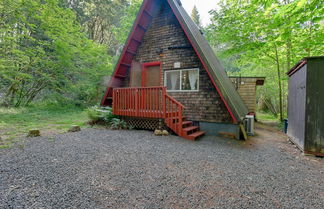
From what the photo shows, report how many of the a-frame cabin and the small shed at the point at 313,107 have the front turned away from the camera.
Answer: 0

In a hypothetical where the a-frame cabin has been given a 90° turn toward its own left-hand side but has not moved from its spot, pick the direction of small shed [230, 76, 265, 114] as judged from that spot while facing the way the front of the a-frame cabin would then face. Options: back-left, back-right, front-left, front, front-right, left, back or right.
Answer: left

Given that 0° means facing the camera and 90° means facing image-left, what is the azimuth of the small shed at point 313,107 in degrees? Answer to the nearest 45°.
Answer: approximately 45°

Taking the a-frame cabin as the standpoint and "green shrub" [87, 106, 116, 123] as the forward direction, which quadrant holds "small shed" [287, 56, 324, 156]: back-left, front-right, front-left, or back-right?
back-left

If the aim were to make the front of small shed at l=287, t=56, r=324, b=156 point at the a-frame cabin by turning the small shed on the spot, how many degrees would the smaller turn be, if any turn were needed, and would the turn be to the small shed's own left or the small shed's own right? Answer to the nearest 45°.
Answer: approximately 45° to the small shed's own right

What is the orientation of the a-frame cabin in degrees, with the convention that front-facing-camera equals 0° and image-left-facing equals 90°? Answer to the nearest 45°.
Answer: approximately 45°

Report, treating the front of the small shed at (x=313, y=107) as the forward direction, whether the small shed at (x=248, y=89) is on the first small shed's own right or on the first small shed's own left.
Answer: on the first small shed's own right

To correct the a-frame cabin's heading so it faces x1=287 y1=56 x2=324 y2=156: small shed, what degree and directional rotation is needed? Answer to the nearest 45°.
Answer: approximately 90° to its left
